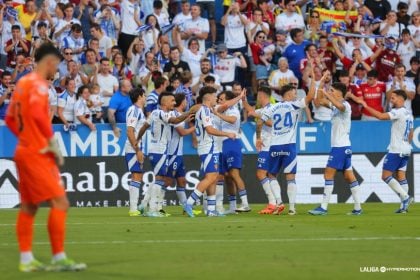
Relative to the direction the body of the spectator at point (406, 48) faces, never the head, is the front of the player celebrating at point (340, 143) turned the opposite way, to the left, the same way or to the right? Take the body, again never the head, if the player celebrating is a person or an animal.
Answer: to the right

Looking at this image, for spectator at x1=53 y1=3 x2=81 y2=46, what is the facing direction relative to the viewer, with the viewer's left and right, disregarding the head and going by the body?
facing the viewer and to the right of the viewer

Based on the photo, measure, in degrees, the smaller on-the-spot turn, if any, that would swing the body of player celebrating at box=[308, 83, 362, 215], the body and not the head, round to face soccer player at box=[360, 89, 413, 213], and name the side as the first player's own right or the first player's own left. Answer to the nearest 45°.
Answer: approximately 135° to the first player's own right

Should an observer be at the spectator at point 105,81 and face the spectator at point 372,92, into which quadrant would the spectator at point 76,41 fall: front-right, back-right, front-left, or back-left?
back-left

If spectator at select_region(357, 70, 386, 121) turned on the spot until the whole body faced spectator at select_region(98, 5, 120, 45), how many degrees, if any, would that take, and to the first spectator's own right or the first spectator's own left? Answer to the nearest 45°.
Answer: approximately 90° to the first spectator's own right

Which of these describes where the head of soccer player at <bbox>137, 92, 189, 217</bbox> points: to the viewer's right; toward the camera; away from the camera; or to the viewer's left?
to the viewer's right

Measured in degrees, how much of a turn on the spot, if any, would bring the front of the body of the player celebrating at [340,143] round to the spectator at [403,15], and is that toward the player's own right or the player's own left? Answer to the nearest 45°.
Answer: approximately 90° to the player's own right

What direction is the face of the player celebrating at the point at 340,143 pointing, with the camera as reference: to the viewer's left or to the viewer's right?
to the viewer's left

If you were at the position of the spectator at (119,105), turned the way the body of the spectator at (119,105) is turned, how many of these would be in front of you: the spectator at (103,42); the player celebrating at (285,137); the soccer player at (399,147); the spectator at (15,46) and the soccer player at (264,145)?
3

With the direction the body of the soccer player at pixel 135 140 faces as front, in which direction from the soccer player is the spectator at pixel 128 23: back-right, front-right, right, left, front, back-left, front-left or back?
left

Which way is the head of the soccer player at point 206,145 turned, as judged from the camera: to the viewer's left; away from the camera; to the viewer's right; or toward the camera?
to the viewer's right

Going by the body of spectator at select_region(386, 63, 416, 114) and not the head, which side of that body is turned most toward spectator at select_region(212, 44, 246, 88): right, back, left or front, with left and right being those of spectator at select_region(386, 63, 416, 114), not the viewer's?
right

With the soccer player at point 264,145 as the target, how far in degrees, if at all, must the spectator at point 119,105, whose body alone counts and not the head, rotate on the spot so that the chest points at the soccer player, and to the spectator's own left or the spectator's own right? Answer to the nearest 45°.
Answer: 0° — they already face them

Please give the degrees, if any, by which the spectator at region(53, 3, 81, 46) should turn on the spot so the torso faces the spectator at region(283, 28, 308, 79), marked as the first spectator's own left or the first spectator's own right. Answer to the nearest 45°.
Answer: approximately 45° to the first spectator's own left

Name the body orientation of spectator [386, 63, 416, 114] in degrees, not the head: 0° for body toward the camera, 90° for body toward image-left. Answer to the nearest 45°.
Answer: approximately 0°
